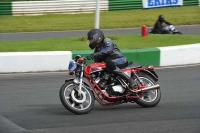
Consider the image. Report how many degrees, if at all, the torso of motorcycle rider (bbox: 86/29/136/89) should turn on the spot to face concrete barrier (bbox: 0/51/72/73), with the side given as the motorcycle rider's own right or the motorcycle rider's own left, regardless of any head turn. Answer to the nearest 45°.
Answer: approximately 45° to the motorcycle rider's own right

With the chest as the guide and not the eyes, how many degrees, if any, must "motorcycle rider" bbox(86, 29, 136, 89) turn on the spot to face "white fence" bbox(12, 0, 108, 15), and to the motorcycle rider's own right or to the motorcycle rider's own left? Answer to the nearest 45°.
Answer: approximately 90° to the motorcycle rider's own right

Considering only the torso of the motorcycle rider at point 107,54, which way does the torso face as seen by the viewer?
to the viewer's left

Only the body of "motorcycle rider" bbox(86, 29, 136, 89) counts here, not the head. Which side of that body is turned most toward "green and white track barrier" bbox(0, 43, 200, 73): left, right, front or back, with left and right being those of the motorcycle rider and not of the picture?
right
